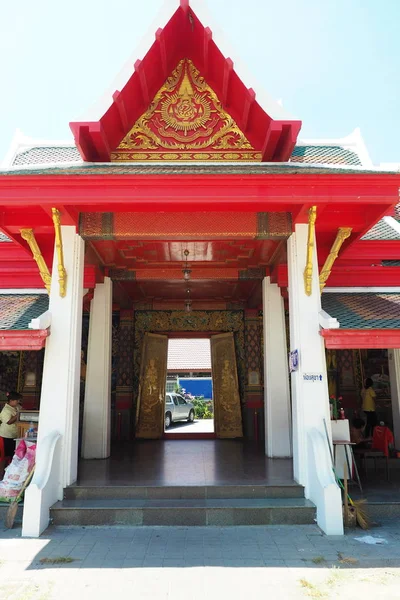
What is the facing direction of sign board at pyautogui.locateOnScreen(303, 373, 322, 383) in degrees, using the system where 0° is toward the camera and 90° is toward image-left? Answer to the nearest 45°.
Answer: approximately 0°

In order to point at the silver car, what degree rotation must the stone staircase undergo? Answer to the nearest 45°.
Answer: approximately 180°

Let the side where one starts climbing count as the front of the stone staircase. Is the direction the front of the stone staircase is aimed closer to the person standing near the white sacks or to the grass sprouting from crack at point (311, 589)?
the grass sprouting from crack
